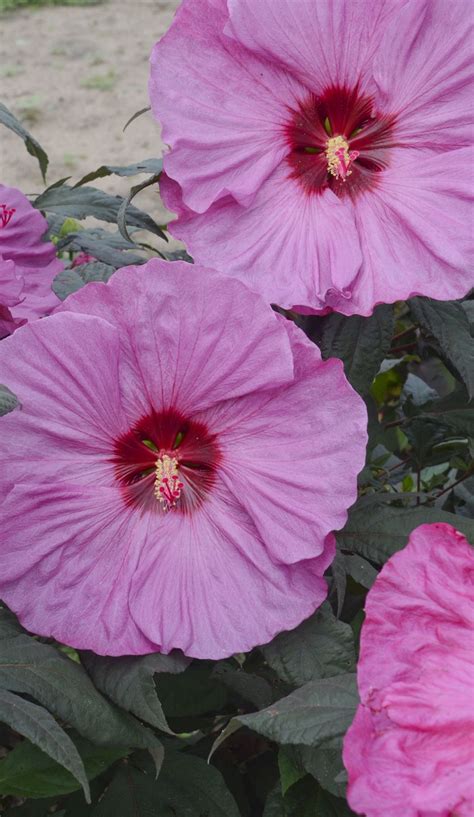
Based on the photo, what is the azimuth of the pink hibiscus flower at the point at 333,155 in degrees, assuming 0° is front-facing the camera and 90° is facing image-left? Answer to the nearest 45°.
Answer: approximately 0°

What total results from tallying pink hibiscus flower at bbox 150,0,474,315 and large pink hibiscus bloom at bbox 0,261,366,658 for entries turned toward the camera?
2

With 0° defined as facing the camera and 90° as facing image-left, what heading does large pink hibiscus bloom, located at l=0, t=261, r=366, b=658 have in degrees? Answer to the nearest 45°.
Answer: approximately 0°

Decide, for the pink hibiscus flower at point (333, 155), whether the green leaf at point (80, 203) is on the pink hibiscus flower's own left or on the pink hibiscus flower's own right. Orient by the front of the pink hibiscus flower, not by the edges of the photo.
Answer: on the pink hibiscus flower's own right
